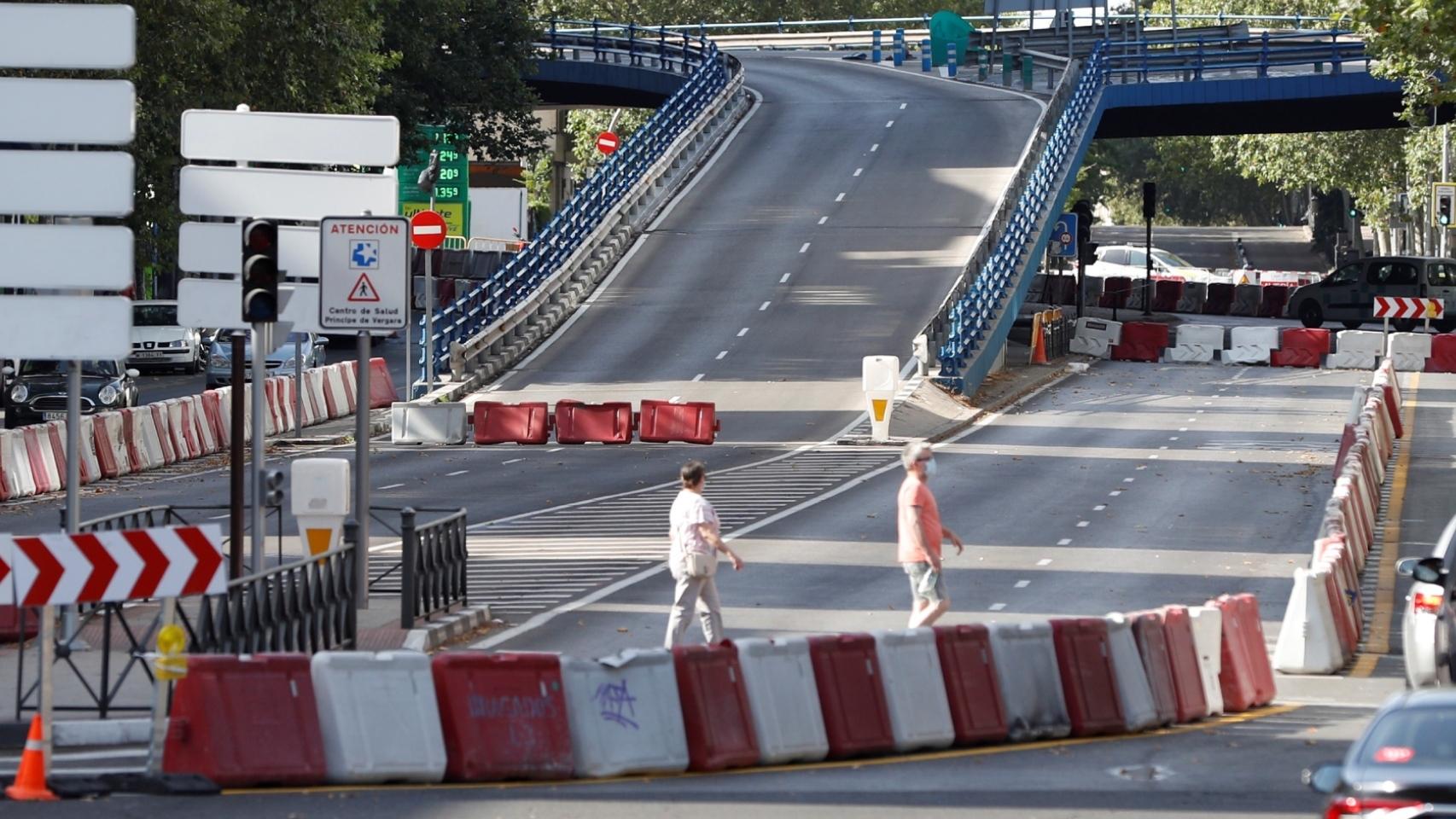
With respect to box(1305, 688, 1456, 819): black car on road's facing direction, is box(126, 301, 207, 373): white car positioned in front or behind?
in front

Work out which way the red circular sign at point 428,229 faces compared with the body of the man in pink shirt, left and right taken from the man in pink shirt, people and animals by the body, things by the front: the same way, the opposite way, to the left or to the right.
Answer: to the right

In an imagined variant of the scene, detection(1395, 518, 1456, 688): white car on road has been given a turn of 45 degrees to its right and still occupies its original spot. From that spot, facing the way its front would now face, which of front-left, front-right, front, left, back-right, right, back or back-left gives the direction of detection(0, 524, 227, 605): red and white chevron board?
back

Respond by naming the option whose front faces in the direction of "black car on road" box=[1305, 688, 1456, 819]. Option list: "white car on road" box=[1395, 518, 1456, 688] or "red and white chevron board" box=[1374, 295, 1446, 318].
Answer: the red and white chevron board

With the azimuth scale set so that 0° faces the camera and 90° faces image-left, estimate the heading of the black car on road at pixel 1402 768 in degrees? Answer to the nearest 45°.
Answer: approximately 180°

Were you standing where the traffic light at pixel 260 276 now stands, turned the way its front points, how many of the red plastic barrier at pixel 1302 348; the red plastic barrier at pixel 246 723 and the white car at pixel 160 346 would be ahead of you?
1

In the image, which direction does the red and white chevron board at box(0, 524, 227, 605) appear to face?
toward the camera

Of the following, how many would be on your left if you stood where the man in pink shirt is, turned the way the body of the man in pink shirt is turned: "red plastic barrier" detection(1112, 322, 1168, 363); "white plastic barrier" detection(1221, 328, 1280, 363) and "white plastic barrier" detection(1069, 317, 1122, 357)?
3

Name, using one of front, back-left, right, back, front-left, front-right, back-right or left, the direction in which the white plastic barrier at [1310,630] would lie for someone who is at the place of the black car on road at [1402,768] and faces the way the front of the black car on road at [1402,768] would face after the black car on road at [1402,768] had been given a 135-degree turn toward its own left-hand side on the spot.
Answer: back-right

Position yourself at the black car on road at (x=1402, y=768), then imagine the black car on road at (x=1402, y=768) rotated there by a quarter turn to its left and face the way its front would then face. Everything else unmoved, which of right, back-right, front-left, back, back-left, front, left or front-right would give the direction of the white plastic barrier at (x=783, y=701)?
front-right

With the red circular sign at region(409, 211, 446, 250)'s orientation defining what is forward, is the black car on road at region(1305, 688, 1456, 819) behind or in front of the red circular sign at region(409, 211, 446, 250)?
in front

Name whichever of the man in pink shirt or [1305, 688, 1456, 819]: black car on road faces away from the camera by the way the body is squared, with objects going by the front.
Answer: the black car on road

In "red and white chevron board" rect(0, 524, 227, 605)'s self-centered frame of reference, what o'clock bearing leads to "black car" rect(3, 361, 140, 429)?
The black car is roughly at 6 o'clock from the red and white chevron board.

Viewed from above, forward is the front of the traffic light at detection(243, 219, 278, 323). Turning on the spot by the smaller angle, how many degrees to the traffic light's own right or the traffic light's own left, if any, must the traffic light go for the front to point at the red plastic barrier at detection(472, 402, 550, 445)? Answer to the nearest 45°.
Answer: approximately 180°

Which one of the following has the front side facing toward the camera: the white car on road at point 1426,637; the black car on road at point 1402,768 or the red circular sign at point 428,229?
the red circular sign

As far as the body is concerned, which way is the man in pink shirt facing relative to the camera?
to the viewer's right

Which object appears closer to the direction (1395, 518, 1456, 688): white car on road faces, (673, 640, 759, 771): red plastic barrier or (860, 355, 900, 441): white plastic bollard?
the white plastic bollard

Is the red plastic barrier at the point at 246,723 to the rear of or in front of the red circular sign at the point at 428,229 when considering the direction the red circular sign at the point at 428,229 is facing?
in front
